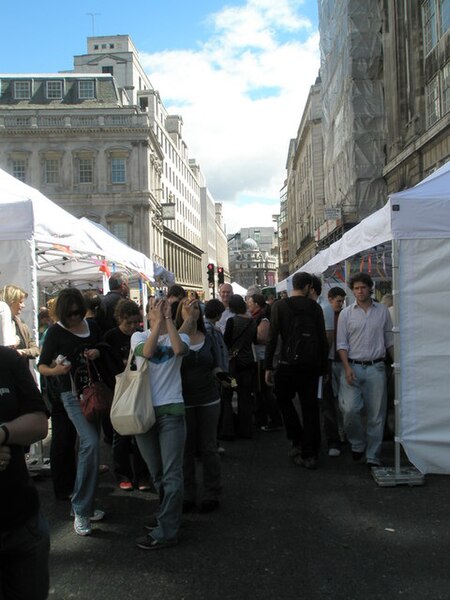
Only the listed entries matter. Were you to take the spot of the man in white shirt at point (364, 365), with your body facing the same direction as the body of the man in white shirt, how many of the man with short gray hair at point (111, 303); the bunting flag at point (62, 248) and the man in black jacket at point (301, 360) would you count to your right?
3

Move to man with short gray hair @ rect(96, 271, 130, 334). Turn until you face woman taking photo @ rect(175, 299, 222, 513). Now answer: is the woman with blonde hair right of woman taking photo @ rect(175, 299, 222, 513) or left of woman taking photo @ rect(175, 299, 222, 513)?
right

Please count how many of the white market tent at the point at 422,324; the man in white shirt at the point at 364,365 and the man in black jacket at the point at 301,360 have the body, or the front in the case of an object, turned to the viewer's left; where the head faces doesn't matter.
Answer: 1

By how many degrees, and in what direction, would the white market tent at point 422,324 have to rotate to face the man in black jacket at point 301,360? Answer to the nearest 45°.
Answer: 0° — it already faces them

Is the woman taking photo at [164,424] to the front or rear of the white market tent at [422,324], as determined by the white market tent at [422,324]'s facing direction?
to the front

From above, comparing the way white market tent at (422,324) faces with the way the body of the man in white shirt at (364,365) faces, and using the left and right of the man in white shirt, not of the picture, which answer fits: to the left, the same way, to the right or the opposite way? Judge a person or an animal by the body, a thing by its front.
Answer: to the right

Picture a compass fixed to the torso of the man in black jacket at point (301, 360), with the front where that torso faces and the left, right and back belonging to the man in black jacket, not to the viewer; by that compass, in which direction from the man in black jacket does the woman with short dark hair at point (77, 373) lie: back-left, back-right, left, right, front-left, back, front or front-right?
back-left

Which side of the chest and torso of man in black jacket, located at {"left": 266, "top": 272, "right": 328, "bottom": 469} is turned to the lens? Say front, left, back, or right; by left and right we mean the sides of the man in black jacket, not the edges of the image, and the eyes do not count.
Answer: back

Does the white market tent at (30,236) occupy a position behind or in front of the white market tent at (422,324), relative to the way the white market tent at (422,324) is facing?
in front

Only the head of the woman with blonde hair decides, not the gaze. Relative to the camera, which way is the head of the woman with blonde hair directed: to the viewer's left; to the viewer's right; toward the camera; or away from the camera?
to the viewer's right

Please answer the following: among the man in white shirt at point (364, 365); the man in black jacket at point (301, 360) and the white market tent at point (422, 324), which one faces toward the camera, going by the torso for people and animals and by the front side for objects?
the man in white shirt

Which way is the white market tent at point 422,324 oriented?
to the viewer's left

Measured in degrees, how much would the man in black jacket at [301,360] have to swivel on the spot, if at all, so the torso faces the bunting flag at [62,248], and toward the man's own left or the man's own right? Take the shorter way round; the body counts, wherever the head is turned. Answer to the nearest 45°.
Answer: approximately 90° to the man's own left
